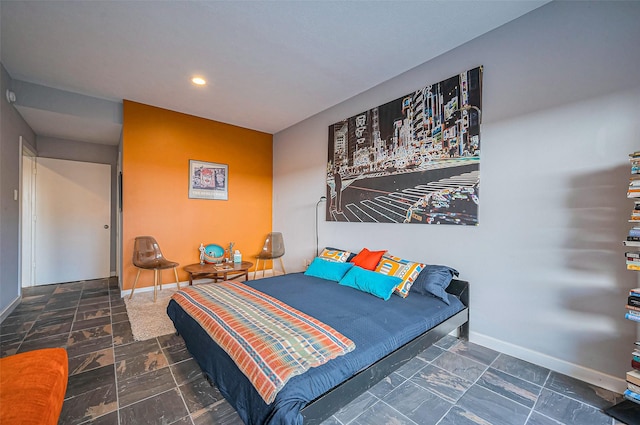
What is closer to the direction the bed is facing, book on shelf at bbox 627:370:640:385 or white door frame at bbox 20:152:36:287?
the white door frame

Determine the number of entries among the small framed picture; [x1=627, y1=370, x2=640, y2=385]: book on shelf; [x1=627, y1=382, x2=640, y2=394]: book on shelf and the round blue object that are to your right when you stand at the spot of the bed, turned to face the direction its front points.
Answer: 2

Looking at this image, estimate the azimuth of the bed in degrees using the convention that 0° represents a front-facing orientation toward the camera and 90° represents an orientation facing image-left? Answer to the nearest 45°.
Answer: approximately 45°

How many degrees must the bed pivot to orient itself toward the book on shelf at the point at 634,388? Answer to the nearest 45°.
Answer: approximately 135° to its left

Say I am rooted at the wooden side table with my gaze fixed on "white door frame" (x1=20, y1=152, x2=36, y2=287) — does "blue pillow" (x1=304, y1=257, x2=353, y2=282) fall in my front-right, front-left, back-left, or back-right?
back-left

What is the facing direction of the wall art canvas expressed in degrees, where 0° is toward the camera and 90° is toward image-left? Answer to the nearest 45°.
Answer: approximately 45°

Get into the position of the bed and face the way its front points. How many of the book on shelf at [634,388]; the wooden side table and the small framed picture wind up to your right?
2
